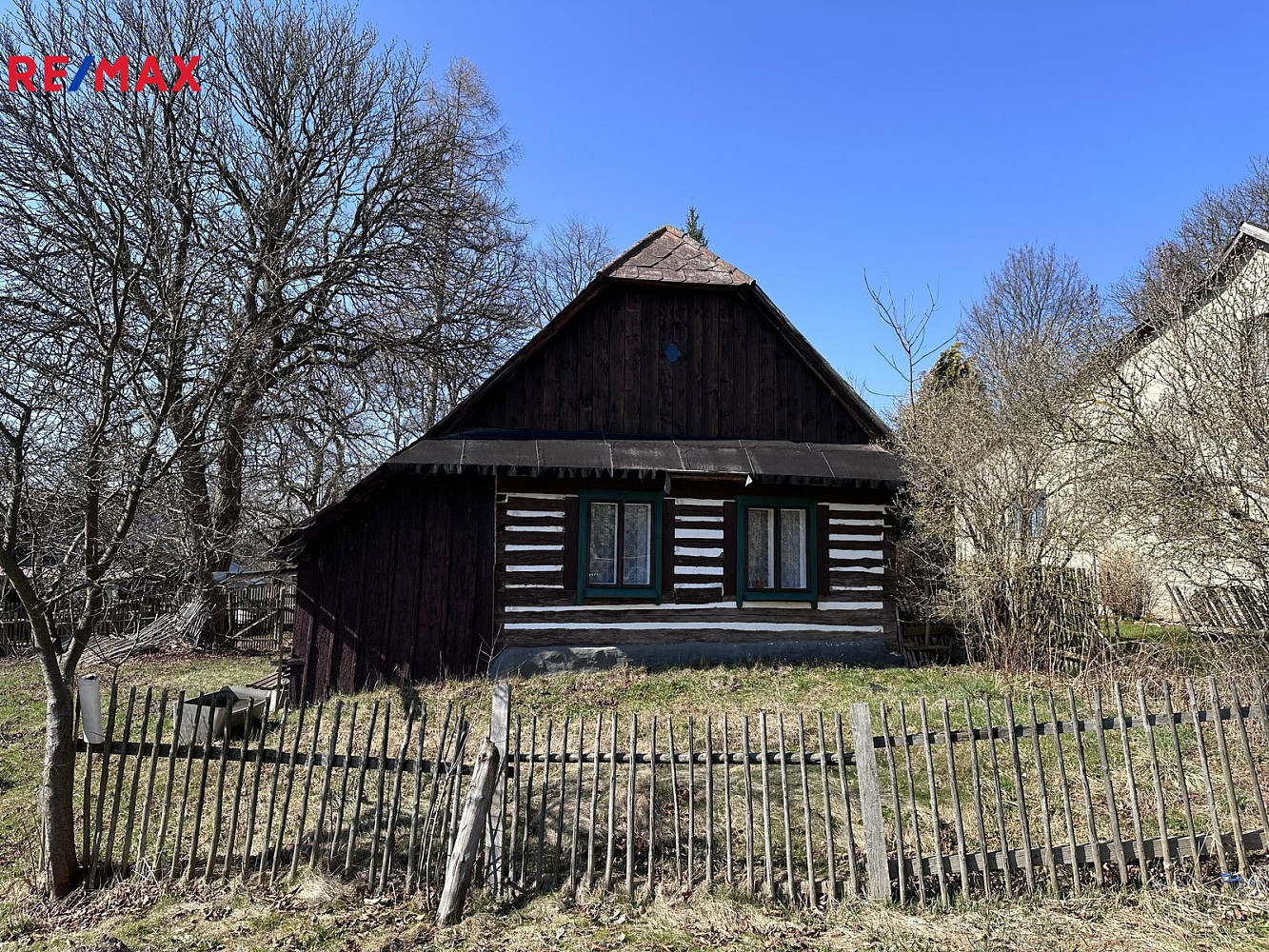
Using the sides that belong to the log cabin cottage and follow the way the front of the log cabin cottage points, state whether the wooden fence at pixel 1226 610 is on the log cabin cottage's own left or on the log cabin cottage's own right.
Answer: on the log cabin cottage's own left

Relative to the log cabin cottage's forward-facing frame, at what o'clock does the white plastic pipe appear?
The white plastic pipe is roughly at 1 o'clock from the log cabin cottage.

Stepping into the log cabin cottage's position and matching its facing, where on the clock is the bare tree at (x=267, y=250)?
The bare tree is roughly at 4 o'clock from the log cabin cottage.

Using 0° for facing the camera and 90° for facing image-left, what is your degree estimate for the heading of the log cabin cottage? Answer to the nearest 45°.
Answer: approximately 0°

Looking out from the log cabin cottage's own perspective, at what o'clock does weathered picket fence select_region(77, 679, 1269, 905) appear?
The weathered picket fence is roughly at 12 o'clock from the log cabin cottage.

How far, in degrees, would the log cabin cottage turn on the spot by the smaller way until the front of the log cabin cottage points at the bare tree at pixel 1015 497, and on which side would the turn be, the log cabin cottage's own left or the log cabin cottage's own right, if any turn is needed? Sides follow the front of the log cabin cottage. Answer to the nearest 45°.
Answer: approximately 90° to the log cabin cottage's own left
